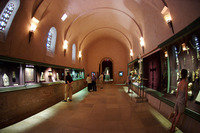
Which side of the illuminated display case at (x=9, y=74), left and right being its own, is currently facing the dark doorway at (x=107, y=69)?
left

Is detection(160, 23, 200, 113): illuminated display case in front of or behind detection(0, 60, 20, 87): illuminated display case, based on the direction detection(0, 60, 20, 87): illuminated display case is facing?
in front

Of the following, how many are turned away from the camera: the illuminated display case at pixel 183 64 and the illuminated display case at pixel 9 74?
0

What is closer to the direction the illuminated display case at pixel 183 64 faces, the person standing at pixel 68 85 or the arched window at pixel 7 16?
the arched window

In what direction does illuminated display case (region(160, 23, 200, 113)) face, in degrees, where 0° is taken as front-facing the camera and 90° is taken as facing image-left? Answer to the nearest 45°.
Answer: approximately 45°

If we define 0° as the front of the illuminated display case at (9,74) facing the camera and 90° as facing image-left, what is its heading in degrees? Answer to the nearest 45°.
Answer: approximately 315°

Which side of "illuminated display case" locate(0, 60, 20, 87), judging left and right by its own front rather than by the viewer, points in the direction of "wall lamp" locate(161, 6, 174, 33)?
front
